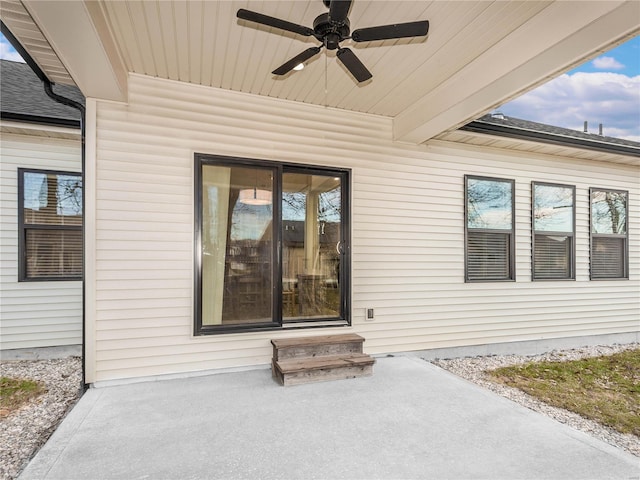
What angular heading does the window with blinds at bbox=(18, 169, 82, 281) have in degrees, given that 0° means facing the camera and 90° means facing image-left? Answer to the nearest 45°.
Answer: approximately 0°

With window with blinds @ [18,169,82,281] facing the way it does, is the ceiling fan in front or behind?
in front

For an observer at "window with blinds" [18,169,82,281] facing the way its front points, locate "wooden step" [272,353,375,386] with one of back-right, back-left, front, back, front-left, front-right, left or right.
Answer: front-left

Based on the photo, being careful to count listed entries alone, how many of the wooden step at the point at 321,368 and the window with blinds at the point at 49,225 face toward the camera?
2

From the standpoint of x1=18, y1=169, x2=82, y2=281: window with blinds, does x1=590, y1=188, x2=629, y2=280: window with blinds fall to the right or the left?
on its left

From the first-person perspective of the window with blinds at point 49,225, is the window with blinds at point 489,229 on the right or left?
on its left

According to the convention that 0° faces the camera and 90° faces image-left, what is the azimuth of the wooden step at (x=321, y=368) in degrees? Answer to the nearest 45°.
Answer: approximately 0°

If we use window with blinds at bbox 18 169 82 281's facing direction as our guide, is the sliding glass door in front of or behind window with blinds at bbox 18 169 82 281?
in front

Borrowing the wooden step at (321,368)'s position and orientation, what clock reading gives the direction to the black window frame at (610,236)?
The black window frame is roughly at 8 o'clock from the wooden step.

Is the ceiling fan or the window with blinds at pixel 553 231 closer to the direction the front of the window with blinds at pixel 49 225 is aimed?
the ceiling fan

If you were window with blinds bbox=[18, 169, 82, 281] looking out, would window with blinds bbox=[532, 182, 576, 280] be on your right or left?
on your left

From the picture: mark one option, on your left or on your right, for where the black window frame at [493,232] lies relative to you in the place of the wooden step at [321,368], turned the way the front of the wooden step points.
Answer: on your left
